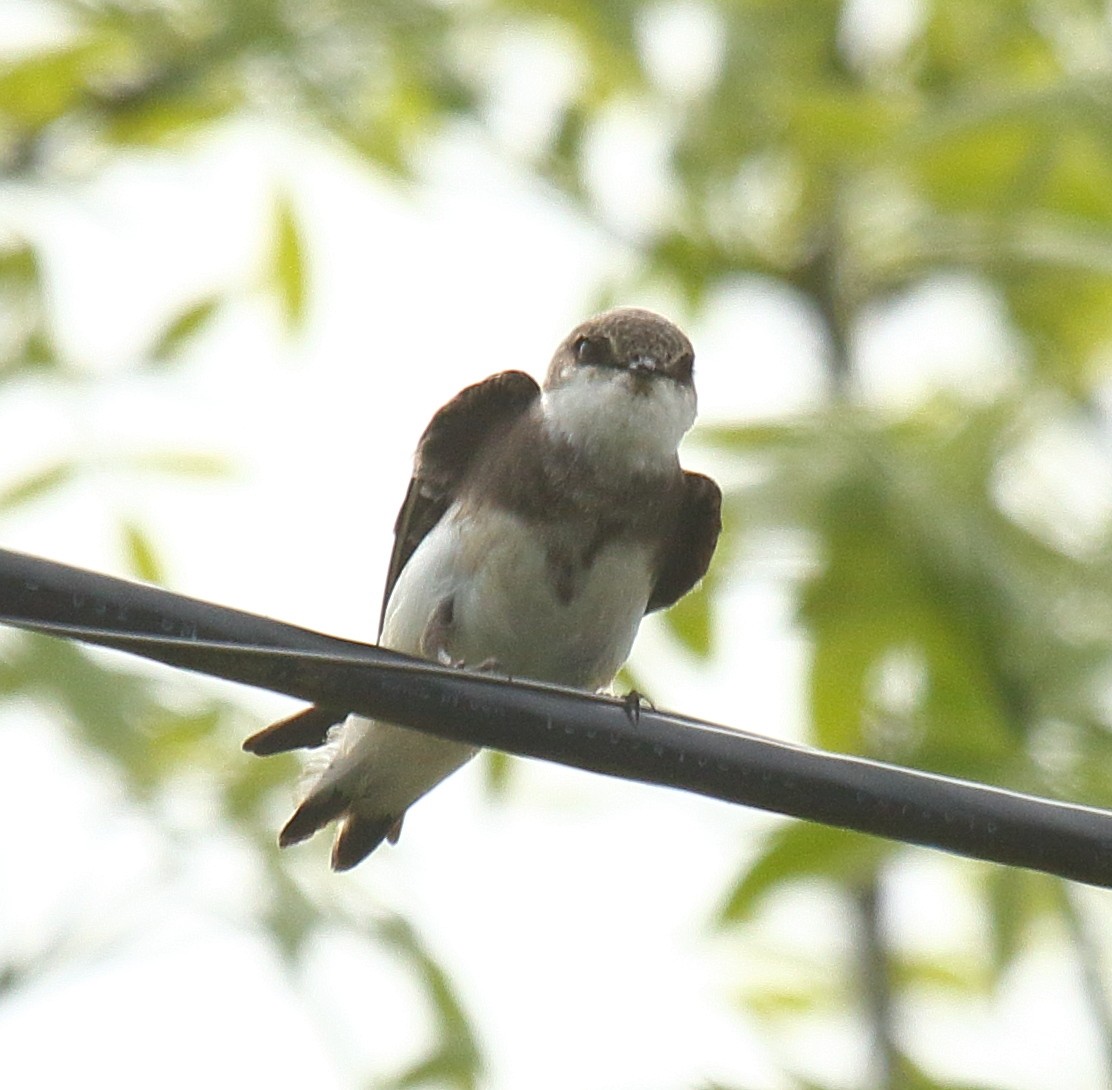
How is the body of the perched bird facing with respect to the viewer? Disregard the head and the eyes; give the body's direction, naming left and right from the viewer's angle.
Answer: facing the viewer and to the right of the viewer

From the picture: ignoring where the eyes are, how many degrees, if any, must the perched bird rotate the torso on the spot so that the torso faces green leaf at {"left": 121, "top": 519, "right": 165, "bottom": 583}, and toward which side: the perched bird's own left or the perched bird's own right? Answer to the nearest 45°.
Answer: approximately 180°

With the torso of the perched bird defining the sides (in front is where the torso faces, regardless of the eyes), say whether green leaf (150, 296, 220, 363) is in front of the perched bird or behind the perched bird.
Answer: behind

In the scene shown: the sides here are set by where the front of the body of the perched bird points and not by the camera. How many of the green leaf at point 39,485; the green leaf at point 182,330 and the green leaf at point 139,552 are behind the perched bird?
3

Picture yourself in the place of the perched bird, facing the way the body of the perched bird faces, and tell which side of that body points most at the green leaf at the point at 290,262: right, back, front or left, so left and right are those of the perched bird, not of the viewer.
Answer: back
